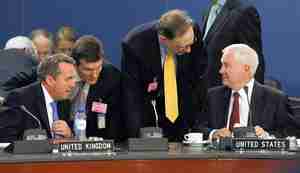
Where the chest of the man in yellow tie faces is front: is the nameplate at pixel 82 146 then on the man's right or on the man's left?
on the man's right

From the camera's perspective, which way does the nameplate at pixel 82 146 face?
toward the camera

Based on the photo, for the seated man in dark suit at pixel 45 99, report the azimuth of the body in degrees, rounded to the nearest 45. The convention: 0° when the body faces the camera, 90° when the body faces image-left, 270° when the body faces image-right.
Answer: approximately 315°

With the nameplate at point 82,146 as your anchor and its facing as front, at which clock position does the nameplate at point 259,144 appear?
the nameplate at point 259,144 is roughly at 9 o'clock from the nameplate at point 82,146.

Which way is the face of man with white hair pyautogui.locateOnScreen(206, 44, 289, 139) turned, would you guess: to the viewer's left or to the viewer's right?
to the viewer's left

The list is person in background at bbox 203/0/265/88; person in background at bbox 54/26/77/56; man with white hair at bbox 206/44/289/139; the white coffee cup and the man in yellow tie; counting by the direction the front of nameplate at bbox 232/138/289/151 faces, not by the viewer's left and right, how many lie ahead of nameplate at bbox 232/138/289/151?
0

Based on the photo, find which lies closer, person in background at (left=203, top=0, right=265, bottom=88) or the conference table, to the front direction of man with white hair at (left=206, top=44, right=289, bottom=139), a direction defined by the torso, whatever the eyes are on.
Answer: the conference table

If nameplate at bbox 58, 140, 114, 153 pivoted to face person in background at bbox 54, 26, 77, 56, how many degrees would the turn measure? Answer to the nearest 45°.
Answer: approximately 180°

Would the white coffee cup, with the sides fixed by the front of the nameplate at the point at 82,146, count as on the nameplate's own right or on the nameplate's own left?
on the nameplate's own left

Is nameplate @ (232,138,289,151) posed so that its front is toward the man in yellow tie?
no

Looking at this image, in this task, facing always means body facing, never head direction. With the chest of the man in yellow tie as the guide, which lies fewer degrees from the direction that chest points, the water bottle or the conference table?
the conference table

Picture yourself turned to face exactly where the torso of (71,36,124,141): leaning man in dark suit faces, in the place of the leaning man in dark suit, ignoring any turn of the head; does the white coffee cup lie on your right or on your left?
on your left

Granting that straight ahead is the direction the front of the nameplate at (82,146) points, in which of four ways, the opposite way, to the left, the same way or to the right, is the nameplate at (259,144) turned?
the same way

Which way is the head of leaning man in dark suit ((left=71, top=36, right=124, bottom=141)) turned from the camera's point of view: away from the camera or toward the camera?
toward the camera

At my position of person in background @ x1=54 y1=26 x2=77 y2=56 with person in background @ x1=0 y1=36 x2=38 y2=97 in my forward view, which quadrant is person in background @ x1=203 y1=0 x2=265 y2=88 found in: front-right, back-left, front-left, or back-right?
front-left

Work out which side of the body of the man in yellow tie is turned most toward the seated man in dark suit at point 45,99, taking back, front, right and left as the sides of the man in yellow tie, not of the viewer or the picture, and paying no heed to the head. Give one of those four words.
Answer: right

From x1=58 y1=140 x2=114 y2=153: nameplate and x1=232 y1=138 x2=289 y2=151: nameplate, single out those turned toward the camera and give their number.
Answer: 2

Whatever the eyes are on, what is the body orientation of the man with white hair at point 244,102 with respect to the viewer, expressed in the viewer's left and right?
facing the viewer and to the left of the viewer
